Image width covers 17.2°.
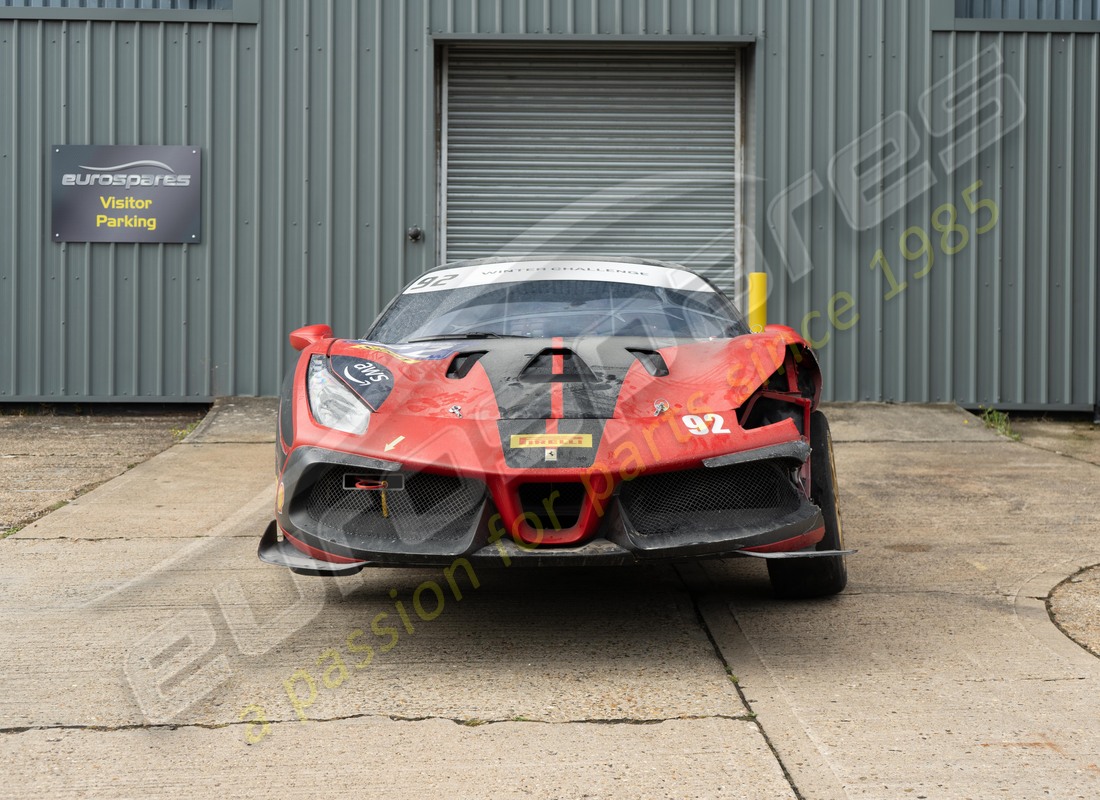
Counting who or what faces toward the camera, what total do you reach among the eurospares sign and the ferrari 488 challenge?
2

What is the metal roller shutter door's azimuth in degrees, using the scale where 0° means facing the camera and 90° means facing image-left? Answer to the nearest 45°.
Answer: approximately 0°

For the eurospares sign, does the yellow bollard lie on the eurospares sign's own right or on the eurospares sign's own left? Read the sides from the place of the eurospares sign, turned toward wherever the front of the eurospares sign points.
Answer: on the eurospares sign's own left

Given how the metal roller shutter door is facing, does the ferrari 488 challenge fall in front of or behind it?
in front

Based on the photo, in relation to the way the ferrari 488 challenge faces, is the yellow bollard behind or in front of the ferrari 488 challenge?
behind

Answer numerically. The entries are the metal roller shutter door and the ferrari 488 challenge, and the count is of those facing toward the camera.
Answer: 2

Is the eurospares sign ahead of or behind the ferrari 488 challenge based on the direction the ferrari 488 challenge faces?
behind

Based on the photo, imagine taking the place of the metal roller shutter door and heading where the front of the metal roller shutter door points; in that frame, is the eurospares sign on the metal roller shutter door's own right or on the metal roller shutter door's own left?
on the metal roller shutter door's own right

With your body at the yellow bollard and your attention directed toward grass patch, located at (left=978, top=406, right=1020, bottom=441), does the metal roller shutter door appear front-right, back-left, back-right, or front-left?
back-left

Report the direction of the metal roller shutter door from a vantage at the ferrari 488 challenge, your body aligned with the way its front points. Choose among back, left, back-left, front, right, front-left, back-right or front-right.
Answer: back
